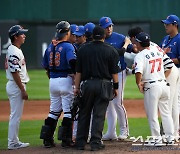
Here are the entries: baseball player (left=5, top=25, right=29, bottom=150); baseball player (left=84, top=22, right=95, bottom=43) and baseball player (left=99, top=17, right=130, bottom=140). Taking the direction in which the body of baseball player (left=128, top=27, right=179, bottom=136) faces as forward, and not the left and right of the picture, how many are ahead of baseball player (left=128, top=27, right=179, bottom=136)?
3

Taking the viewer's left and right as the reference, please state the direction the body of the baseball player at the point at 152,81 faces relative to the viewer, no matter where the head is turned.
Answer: facing away from the viewer and to the left of the viewer

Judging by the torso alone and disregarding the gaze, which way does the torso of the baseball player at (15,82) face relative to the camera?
to the viewer's right

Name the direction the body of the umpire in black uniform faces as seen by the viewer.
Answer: away from the camera

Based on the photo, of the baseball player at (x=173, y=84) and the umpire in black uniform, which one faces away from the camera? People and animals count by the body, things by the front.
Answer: the umpire in black uniform

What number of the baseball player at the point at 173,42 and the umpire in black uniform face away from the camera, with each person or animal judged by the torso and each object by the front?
1

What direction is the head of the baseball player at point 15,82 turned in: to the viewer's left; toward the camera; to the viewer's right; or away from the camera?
to the viewer's right

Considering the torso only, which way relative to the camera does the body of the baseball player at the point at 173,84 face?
to the viewer's left

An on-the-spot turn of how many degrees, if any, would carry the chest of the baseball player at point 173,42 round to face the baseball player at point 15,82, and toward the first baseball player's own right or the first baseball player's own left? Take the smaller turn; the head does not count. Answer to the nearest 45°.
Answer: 0° — they already face them

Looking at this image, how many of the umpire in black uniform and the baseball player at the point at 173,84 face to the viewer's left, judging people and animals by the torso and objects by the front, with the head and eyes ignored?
1
